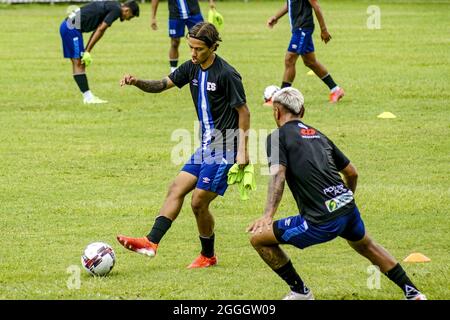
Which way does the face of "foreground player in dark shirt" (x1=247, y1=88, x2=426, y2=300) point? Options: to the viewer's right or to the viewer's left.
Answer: to the viewer's left

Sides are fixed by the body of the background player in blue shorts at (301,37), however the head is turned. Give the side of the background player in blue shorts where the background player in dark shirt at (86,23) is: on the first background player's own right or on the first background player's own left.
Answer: on the first background player's own right

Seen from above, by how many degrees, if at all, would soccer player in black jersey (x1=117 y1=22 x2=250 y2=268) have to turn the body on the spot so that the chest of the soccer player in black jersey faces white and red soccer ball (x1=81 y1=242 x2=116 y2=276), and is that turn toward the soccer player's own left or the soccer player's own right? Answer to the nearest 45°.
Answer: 0° — they already face it

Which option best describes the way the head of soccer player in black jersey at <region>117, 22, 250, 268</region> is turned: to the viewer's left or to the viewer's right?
to the viewer's left

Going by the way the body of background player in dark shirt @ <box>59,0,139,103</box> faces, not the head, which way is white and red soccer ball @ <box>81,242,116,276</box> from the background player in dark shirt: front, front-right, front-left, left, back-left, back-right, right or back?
right

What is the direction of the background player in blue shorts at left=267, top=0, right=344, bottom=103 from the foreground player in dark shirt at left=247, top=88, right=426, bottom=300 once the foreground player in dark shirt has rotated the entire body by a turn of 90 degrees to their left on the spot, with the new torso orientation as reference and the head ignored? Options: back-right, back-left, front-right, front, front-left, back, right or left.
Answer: back-right

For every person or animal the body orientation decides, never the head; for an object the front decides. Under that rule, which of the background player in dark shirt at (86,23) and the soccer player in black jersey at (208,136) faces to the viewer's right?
the background player in dark shirt

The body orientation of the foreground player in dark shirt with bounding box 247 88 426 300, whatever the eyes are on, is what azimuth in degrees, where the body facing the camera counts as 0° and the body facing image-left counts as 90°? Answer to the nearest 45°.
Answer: approximately 135°

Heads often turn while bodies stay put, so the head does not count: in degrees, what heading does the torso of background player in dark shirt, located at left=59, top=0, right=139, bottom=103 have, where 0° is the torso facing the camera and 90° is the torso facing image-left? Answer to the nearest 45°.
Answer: approximately 270°

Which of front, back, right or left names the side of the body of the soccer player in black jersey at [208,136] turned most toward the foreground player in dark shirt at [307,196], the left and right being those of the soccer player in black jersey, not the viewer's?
left

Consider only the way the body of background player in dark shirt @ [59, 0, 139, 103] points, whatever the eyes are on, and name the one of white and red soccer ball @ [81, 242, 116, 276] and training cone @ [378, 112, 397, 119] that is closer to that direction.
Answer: the training cone

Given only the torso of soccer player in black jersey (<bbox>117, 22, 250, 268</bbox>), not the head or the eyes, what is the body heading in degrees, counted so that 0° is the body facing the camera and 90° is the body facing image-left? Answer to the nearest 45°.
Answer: approximately 45°
